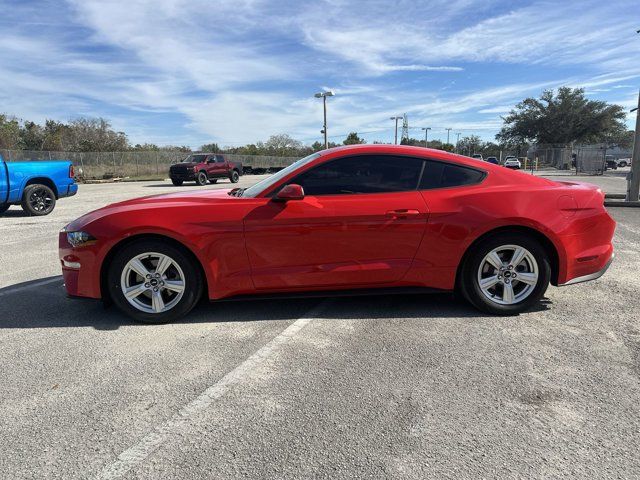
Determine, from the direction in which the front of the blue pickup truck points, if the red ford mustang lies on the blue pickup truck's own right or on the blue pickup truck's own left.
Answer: on the blue pickup truck's own left

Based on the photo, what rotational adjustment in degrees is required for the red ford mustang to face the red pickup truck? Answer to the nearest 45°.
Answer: approximately 90° to its right

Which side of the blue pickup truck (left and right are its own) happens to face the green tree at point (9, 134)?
right

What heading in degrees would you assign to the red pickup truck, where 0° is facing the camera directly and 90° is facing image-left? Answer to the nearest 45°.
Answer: approximately 45°

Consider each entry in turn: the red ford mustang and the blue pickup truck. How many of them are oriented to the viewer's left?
2

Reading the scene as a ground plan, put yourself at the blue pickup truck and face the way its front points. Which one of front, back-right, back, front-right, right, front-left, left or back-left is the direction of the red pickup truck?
back-right

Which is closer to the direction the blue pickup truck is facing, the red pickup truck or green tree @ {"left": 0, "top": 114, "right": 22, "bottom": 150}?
the green tree

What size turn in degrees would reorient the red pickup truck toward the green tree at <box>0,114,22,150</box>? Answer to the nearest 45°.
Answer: approximately 90° to its right

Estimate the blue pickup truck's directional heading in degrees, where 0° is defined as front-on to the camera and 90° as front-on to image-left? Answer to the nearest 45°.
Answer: approximately 90°

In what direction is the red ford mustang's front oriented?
to the viewer's left

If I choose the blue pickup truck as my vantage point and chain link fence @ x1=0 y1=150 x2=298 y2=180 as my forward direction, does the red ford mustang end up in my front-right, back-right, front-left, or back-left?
back-right

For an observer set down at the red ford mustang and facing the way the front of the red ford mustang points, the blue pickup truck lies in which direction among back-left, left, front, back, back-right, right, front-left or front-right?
front-right
